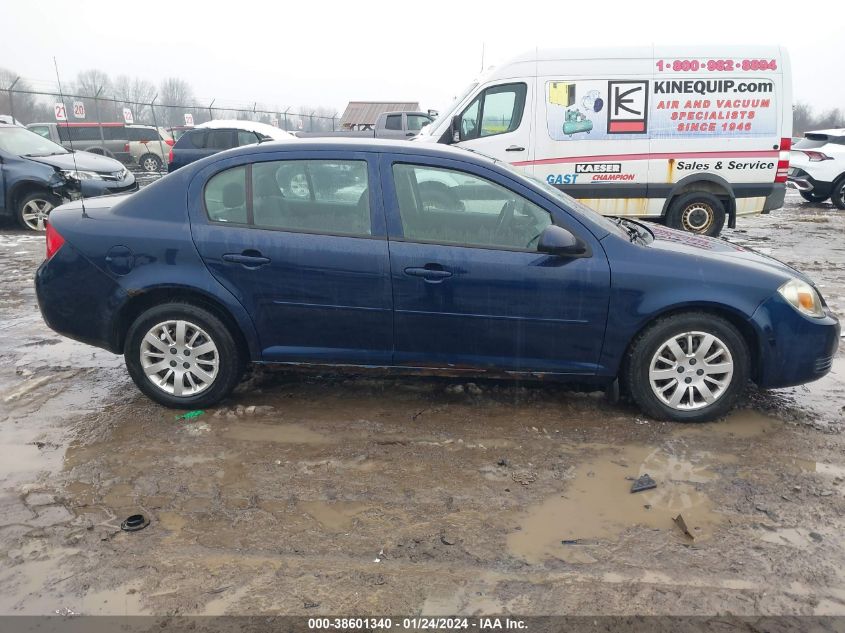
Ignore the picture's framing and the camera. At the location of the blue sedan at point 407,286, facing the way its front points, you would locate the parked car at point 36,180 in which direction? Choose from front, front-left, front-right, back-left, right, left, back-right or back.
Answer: back-left

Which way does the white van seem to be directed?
to the viewer's left

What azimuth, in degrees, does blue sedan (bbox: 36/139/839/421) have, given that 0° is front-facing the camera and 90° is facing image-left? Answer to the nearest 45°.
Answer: approximately 270°

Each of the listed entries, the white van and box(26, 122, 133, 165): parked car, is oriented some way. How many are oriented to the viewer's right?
0

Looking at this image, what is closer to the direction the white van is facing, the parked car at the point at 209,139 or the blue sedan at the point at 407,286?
the parked car

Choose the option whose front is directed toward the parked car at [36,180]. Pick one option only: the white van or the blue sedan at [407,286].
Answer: the white van

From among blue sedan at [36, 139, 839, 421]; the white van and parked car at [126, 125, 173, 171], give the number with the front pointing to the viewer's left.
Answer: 2

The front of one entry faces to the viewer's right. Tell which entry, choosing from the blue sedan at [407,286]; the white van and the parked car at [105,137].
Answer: the blue sedan
